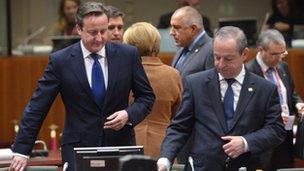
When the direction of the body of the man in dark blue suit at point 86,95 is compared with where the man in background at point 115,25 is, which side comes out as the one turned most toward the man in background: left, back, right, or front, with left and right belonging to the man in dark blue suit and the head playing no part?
back

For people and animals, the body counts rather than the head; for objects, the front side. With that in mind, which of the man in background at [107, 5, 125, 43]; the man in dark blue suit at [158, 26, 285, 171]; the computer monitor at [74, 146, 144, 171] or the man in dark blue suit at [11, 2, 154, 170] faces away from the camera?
the computer monitor

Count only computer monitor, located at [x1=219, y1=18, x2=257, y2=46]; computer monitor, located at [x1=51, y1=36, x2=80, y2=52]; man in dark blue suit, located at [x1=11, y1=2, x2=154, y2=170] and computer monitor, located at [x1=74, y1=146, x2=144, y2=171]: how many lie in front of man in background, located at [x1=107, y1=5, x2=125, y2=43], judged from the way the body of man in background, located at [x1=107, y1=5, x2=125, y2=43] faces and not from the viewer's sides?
2

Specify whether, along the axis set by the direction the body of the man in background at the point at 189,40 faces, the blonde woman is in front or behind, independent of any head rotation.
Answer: in front

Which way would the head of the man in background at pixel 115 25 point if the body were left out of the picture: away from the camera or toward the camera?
toward the camera

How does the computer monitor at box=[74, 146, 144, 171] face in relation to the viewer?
away from the camera

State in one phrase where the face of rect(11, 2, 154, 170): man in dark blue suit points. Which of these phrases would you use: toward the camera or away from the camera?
toward the camera

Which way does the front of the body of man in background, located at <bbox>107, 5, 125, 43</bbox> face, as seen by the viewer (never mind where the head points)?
toward the camera

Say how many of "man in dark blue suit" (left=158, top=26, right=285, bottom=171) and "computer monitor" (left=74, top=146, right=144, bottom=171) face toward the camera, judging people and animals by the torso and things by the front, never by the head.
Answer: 1

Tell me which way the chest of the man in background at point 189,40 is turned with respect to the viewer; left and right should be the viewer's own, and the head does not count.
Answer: facing the viewer and to the left of the viewer

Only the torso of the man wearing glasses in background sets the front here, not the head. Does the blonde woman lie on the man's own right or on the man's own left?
on the man's own right

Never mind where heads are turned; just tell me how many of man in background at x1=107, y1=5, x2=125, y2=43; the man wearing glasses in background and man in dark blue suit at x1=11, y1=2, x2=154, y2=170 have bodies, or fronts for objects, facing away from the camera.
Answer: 0

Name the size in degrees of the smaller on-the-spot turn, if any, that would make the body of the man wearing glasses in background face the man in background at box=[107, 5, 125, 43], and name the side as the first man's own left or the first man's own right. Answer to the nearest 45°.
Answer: approximately 135° to the first man's own right

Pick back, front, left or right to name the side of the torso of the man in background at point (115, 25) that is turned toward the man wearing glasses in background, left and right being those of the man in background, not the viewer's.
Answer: left

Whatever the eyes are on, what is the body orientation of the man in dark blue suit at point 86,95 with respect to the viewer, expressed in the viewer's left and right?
facing the viewer
